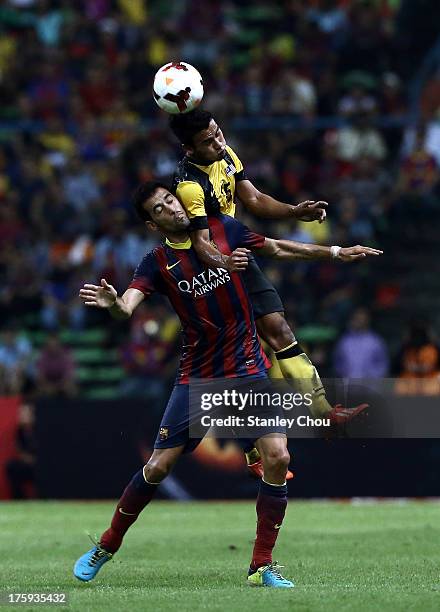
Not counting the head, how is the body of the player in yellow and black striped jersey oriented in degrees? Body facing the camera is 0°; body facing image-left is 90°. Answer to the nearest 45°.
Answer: approximately 315°

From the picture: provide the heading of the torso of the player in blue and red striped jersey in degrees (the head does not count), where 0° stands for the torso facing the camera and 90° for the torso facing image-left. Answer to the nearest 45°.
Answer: approximately 0°
